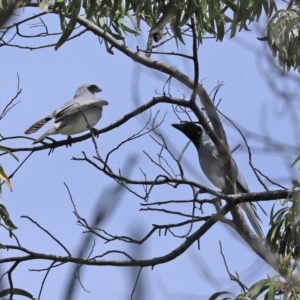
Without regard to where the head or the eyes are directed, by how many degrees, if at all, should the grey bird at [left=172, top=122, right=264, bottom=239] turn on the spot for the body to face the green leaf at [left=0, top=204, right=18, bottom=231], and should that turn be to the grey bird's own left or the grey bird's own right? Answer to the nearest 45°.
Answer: approximately 45° to the grey bird's own left

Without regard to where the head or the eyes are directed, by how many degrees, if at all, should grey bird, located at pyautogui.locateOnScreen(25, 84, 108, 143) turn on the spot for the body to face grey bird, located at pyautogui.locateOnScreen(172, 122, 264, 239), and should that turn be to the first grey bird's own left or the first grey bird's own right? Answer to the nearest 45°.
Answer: approximately 45° to the first grey bird's own right

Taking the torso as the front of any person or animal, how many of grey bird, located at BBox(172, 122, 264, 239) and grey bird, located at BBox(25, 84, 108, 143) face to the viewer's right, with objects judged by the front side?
1

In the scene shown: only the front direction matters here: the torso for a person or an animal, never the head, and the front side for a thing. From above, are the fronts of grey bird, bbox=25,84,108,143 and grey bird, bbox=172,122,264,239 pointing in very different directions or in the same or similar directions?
very different directions

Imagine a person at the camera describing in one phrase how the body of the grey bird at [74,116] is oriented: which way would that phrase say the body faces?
to the viewer's right

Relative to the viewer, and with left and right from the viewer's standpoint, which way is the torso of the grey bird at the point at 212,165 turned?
facing to the left of the viewer

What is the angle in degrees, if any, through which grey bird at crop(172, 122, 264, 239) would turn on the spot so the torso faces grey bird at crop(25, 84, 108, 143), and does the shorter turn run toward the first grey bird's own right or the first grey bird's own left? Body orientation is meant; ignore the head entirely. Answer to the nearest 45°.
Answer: approximately 45° to the first grey bird's own right

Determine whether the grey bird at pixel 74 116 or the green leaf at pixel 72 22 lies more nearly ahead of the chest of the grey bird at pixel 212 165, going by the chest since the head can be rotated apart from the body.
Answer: the grey bird
